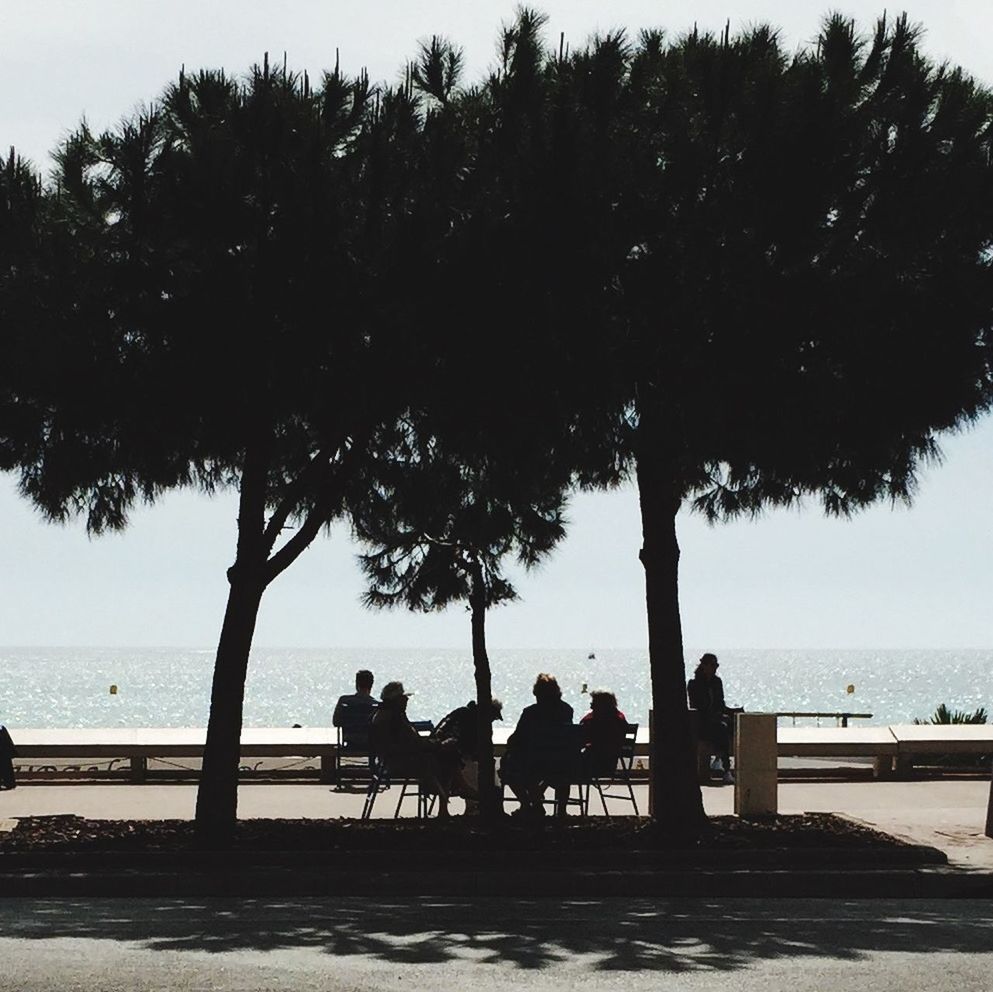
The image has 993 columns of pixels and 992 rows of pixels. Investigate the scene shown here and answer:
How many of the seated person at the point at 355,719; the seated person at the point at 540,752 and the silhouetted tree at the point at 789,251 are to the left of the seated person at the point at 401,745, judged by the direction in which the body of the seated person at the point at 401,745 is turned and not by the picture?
1

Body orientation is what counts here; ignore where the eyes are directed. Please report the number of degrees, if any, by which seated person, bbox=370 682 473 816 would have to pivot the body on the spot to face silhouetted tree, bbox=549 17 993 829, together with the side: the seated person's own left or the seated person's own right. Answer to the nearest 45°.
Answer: approximately 45° to the seated person's own right

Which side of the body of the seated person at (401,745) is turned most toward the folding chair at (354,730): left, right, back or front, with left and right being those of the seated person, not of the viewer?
left

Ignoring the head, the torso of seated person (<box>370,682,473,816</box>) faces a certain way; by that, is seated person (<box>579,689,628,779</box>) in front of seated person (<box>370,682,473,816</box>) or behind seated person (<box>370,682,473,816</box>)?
in front

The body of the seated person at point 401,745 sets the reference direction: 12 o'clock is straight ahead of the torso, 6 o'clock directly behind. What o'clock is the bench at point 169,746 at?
The bench is roughly at 8 o'clock from the seated person.

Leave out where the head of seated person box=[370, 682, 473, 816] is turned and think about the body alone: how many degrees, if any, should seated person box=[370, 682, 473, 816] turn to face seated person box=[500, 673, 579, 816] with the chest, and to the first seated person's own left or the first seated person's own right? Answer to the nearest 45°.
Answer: approximately 45° to the first seated person's own right

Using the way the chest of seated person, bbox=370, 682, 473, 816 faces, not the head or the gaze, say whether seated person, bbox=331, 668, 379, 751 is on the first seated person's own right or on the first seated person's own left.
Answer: on the first seated person's own left

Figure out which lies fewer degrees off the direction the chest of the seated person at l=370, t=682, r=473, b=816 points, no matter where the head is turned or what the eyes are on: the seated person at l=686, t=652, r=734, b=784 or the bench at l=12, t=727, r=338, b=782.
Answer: the seated person

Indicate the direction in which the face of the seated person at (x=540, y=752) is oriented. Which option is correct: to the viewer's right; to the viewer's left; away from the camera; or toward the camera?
away from the camera
